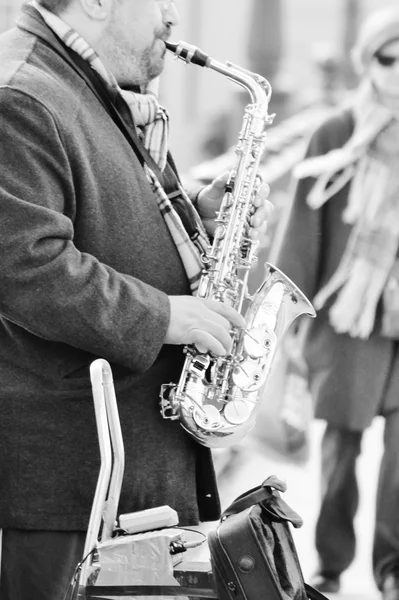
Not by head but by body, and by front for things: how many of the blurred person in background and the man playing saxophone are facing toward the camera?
1

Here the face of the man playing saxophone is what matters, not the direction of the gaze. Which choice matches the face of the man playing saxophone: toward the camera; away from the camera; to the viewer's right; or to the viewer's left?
to the viewer's right

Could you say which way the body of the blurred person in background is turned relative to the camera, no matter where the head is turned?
toward the camera

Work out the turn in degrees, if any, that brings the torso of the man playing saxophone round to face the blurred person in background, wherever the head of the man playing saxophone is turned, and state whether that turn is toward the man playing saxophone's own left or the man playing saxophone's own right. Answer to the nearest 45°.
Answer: approximately 45° to the man playing saxophone's own left

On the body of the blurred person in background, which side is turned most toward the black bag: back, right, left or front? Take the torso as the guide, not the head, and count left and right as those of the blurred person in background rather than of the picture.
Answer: front

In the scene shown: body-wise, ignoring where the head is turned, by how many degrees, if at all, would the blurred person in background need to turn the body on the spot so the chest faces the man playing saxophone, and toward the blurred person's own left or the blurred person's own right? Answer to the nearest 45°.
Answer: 0° — they already face them

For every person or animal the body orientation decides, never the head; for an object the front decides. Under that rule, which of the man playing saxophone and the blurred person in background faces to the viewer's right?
the man playing saxophone

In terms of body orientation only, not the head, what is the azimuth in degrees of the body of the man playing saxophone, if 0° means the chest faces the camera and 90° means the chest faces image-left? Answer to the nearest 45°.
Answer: approximately 270°

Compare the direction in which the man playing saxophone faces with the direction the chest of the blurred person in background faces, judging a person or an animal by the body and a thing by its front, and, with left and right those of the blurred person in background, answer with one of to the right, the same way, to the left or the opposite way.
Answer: to the left

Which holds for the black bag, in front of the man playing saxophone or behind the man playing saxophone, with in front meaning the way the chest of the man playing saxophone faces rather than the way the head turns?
in front
